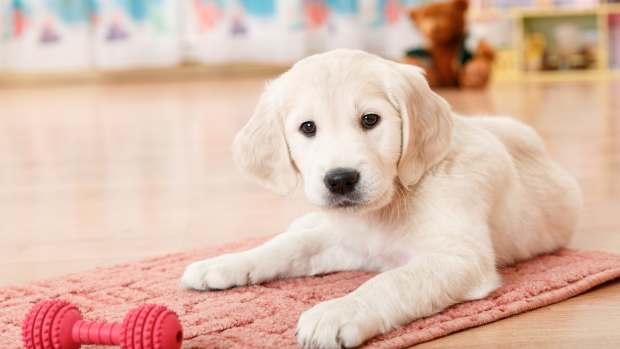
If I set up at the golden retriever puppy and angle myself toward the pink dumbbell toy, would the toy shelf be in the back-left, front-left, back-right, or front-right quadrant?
back-right

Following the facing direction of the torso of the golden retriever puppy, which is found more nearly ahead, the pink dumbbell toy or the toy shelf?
the pink dumbbell toy

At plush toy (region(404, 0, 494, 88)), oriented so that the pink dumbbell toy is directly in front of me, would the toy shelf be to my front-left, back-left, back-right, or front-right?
back-left

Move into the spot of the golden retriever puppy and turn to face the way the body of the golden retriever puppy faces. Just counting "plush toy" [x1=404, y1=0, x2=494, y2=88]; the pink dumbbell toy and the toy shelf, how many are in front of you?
1

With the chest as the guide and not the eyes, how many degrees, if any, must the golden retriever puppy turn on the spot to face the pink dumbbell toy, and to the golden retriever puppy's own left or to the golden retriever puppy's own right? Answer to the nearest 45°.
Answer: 0° — it already faces it

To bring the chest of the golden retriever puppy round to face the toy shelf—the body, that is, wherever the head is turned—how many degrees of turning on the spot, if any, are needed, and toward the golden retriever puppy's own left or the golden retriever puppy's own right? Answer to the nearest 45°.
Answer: approximately 135° to the golden retriever puppy's own right

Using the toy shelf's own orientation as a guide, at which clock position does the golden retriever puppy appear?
The golden retriever puppy is roughly at 12 o'clock from the toy shelf.

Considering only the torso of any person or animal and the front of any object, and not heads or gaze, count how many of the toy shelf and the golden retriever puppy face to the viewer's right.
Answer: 0

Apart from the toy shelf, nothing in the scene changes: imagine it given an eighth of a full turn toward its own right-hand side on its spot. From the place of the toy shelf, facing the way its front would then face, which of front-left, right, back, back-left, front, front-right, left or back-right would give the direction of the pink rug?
front-left

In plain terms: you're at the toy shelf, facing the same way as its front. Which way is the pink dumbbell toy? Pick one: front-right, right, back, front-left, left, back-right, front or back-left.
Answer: front

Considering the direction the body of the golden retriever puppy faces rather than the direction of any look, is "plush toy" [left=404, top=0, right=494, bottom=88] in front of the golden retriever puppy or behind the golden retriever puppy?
behind

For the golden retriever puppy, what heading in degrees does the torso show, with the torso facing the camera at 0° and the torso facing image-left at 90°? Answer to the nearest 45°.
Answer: approximately 45°

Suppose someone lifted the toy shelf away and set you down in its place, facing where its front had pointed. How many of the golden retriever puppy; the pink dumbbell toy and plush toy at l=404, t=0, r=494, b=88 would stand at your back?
0

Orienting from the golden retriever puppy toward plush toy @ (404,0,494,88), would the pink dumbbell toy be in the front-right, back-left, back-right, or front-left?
back-left

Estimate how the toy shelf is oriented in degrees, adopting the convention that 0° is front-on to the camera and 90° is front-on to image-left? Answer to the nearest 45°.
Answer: approximately 0°
